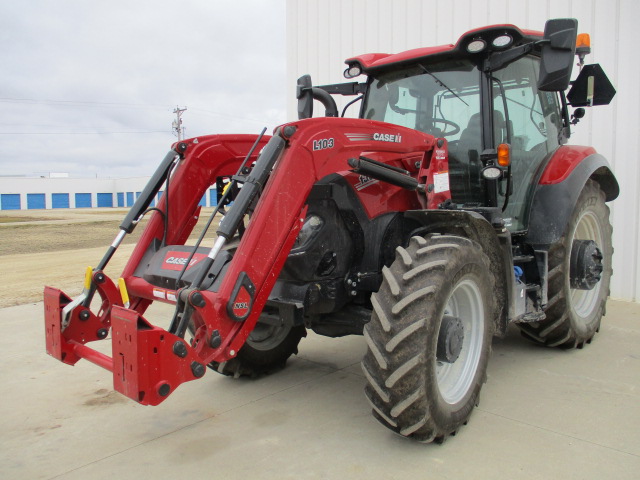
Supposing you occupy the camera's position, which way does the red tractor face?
facing the viewer and to the left of the viewer
